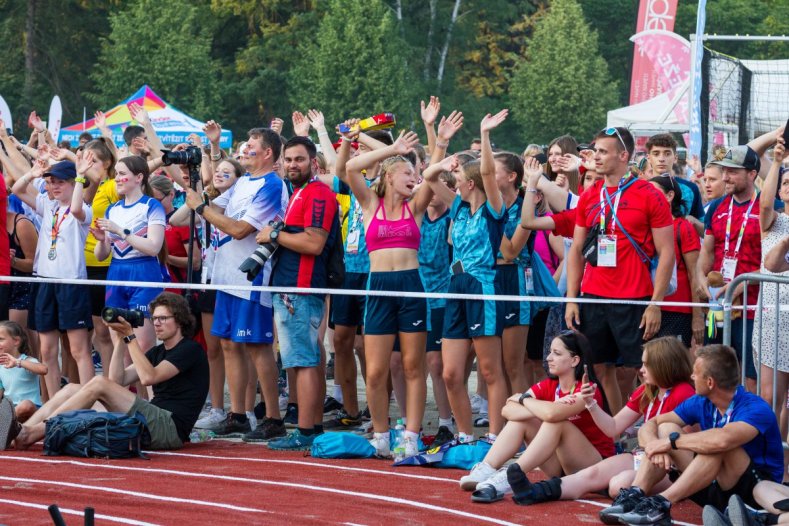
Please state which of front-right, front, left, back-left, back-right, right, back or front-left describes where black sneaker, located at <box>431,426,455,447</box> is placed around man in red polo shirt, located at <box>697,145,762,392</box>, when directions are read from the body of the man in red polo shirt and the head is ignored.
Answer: front-right

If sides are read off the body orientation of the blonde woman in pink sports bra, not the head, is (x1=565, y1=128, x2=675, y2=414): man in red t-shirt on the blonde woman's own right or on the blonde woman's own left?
on the blonde woman's own left

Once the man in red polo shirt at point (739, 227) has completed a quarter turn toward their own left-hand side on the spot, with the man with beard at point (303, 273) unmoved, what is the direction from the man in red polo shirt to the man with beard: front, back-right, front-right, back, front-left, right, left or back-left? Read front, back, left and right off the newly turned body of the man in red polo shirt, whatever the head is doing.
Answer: back-right

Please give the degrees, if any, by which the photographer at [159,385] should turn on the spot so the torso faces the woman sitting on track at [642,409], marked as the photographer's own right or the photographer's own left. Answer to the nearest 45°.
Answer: approximately 135° to the photographer's own left

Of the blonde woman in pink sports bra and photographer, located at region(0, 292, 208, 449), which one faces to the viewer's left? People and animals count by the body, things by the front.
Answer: the photographer

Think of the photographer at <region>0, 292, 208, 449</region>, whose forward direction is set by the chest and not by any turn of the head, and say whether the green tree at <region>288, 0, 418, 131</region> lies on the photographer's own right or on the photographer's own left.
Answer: on the photographer's own right

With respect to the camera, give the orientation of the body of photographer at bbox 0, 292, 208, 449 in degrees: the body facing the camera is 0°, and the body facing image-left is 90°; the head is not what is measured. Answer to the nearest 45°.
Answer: approximately 90°

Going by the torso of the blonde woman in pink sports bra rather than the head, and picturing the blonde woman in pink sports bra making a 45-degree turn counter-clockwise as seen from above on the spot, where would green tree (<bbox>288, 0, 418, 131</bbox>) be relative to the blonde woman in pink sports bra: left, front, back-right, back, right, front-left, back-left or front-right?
back-left

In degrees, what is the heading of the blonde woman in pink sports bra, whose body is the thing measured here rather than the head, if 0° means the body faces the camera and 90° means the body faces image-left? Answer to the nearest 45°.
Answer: approximately 0°

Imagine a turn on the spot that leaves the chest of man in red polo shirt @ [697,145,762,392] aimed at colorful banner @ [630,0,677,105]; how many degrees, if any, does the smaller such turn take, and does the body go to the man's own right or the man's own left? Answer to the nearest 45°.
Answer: approximately 135° to the man's own right

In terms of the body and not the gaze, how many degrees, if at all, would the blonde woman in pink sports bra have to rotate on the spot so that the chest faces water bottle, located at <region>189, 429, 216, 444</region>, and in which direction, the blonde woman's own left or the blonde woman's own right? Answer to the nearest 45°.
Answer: approximately 135° to the blonde woman's own right

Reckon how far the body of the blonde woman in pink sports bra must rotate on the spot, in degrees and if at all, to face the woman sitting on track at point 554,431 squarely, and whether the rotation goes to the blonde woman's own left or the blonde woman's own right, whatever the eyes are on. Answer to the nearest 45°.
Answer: approximately 45° to the blonde woman's own left

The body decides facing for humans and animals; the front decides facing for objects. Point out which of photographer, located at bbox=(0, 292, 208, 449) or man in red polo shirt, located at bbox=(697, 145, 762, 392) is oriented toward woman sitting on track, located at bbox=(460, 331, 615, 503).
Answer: the man in red polo shirt
